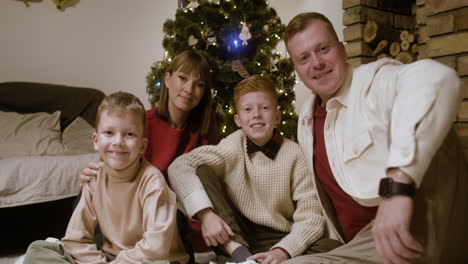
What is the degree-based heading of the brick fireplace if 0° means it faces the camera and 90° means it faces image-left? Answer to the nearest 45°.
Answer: approximately 45°

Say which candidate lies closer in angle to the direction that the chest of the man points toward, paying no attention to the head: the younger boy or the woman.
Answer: the younger boy

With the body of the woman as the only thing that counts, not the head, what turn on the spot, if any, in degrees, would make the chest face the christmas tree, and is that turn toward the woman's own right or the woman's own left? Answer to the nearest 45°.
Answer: approximately 135° to the woman's own left

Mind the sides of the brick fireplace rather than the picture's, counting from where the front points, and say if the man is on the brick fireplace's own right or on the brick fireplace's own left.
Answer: on the brick fireplace's own left

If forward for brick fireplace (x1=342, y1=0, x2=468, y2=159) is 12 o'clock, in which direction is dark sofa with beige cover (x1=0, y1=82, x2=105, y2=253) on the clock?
The dark sofa with beige cover is roughly at 12 o'clock from the brick fireplace.

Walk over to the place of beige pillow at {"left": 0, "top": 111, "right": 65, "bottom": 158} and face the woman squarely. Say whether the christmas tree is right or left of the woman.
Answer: left

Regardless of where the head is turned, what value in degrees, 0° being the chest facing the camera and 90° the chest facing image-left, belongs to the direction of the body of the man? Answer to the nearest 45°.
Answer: approximately 45°

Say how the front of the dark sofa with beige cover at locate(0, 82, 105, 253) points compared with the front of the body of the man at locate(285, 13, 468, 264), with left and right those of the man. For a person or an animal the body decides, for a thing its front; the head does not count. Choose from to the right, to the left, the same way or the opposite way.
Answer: to the left

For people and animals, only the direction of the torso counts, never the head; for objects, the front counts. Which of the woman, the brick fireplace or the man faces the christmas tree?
the brick fireplace
